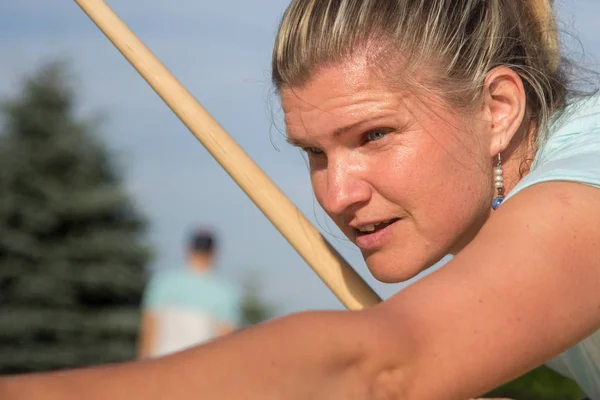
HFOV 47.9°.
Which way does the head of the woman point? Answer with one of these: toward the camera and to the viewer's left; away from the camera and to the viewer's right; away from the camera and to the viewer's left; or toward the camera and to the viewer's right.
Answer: toward the camera and to the viewer's left

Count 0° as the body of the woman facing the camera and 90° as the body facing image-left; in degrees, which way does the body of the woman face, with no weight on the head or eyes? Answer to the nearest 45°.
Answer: approximately 45°

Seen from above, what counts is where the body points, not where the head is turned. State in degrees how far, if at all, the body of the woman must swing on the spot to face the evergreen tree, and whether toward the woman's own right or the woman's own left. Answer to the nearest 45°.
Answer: approximately 135° to the woman's own right
